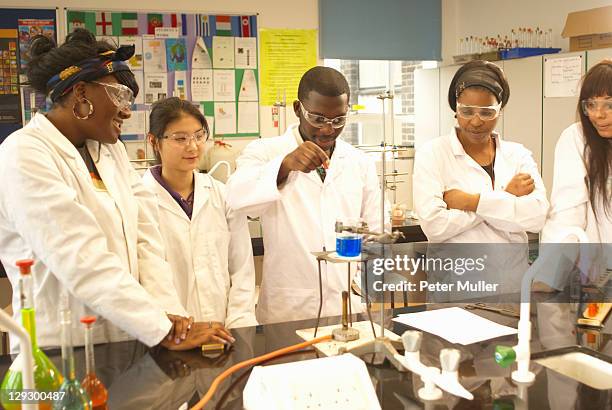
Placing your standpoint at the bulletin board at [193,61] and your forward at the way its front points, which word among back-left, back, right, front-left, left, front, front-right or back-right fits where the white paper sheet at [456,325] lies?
front

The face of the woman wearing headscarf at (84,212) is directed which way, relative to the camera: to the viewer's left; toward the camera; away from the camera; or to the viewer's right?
to the viewer's right

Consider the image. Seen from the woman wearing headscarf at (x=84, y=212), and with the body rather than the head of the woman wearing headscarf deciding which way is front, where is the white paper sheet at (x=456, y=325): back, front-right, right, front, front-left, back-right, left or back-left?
front-left

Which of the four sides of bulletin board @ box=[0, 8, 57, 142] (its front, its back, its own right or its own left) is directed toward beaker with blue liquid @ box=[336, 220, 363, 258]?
front

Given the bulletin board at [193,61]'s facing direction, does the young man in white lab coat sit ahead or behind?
ahead

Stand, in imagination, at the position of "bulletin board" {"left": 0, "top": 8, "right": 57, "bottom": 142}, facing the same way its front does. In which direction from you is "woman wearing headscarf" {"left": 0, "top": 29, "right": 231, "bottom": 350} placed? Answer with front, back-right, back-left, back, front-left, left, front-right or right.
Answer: front

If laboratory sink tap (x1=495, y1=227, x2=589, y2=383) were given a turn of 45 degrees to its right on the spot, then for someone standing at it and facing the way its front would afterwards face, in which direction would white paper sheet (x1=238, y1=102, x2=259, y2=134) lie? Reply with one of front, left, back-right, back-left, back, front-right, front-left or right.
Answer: back

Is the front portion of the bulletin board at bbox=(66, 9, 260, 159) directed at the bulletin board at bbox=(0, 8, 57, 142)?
no

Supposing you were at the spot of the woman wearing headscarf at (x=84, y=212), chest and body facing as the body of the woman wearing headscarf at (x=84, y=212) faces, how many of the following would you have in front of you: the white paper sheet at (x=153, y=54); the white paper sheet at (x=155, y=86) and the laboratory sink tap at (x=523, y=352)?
1

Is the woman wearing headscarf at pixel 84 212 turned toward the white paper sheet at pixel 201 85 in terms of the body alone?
no

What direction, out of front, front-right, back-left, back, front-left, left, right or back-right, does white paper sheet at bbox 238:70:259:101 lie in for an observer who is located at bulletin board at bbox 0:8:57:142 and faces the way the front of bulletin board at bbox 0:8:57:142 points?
left

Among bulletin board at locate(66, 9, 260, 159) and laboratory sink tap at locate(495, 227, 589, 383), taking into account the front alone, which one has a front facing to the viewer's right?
the laboratory sink tap

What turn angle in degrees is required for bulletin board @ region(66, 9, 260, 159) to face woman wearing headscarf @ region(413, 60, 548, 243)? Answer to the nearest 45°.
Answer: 0° — it already faces them

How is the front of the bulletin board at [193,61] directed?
toward the camera

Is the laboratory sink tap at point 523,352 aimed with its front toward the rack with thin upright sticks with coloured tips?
no

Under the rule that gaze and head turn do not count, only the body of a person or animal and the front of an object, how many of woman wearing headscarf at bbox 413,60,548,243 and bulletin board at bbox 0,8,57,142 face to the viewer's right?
0

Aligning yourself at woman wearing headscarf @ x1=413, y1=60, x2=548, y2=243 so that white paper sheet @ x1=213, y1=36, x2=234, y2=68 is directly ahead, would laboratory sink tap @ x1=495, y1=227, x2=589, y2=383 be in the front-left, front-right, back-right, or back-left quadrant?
back-left

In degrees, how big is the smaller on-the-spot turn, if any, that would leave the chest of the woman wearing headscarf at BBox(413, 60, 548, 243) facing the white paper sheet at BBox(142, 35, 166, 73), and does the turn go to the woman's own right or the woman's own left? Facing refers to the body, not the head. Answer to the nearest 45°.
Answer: approximately 135° to the woman's own right

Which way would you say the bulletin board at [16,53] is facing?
toward the camera

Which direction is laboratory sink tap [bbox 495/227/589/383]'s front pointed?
to the viewer's right
